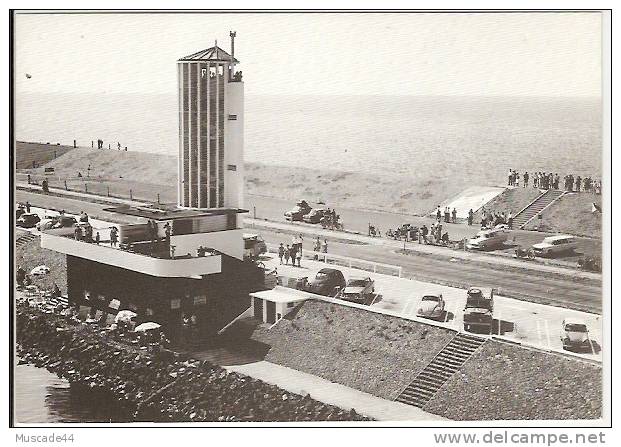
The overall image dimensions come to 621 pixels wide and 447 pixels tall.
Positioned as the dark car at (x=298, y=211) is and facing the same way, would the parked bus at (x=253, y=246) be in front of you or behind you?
in front

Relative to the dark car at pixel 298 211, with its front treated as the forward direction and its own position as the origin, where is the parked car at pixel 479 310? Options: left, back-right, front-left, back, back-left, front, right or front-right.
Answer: left

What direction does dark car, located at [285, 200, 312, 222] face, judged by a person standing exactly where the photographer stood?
facing the viewer and to the left of the viewer

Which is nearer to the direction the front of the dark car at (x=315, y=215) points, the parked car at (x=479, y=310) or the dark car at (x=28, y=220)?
the dark car

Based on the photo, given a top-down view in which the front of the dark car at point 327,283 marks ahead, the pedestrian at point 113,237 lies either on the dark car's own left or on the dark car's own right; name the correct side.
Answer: on the dark car's own right

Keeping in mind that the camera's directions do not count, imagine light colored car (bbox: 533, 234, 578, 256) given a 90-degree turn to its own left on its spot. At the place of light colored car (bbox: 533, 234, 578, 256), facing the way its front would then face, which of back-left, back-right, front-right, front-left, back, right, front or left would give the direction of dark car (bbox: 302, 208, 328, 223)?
back-right

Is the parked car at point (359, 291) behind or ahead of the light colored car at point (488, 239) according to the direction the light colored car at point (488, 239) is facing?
ahead

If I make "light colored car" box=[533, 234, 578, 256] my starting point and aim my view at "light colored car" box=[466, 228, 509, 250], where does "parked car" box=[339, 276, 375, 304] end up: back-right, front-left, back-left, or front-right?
front-left

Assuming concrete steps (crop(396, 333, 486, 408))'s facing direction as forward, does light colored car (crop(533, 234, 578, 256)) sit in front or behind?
behind

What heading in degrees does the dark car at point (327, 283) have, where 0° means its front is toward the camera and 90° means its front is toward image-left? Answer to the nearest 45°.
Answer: approximately 45°
